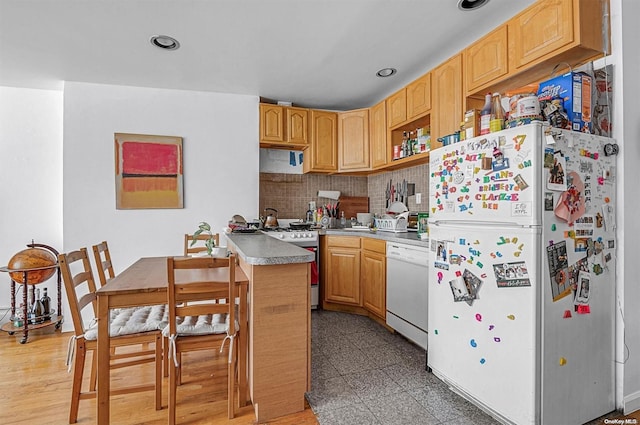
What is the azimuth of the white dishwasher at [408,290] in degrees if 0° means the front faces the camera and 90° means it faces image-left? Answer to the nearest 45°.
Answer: approximately 45°

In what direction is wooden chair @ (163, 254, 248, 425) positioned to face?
away from the camera

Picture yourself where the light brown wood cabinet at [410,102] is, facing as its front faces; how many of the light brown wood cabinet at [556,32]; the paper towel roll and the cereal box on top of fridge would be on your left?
2

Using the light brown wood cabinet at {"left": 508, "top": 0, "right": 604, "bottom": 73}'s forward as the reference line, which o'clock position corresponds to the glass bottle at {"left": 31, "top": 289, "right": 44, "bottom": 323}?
The glass bottle is roughly at 1 o'clock from the light brown wood cabinet.

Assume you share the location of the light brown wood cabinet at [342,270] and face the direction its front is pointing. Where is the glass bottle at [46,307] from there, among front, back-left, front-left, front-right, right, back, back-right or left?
right

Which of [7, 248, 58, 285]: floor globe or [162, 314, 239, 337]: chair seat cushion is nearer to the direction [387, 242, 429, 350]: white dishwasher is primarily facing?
the chair seat cushion

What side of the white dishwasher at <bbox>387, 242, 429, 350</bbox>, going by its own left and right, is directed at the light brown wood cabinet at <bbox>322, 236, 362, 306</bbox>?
right
